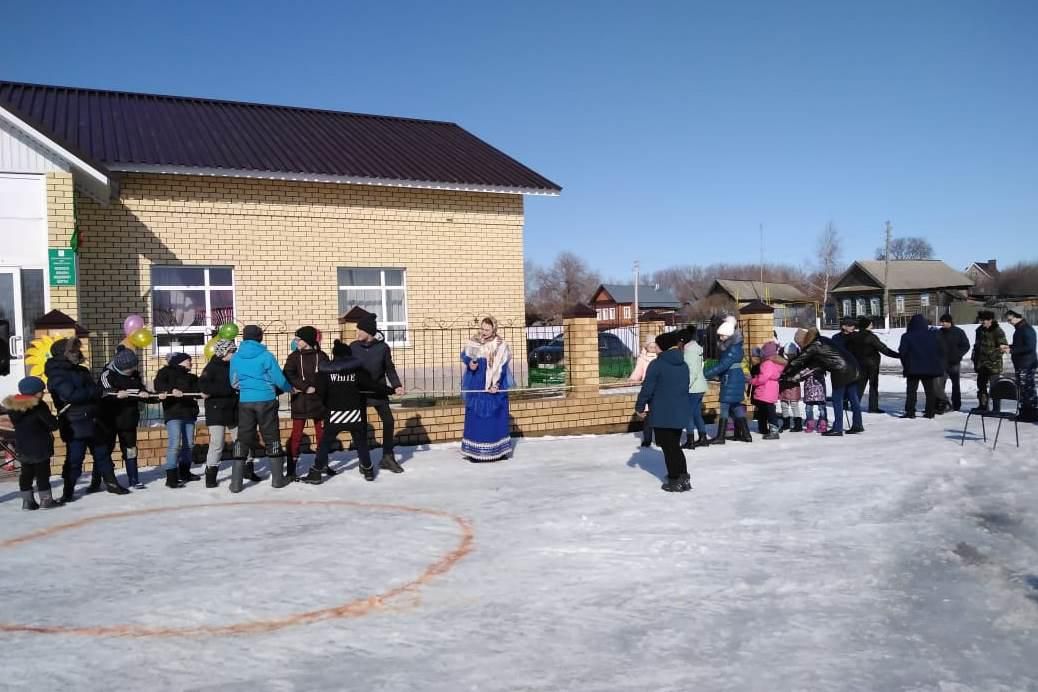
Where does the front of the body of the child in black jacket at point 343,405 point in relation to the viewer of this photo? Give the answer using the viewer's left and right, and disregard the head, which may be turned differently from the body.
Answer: facing away from the viewer

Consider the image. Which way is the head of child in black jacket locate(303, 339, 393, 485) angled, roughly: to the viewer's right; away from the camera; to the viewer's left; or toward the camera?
away from the camera

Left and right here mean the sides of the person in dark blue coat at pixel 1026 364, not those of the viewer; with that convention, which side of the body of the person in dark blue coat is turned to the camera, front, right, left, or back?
left

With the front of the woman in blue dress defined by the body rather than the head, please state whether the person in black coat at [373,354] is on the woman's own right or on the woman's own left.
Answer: on the woman's own right

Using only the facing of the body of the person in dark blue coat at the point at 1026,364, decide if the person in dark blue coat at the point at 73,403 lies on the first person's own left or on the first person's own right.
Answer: on the first person's own left

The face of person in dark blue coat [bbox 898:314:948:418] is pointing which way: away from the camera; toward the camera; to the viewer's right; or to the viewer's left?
away from the camera

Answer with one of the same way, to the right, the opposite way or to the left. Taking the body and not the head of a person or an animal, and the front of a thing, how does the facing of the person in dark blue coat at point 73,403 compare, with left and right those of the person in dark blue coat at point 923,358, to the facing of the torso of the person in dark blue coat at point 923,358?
to the right

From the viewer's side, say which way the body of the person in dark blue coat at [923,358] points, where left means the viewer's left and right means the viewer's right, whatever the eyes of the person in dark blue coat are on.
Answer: facing away from the viewer

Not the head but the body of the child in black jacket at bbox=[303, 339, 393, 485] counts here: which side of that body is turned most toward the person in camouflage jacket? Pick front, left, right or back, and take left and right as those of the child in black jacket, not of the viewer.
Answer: right

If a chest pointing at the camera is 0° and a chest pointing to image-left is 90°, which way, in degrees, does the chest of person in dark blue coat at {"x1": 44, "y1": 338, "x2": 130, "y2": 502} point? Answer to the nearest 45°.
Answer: approximately 315°
